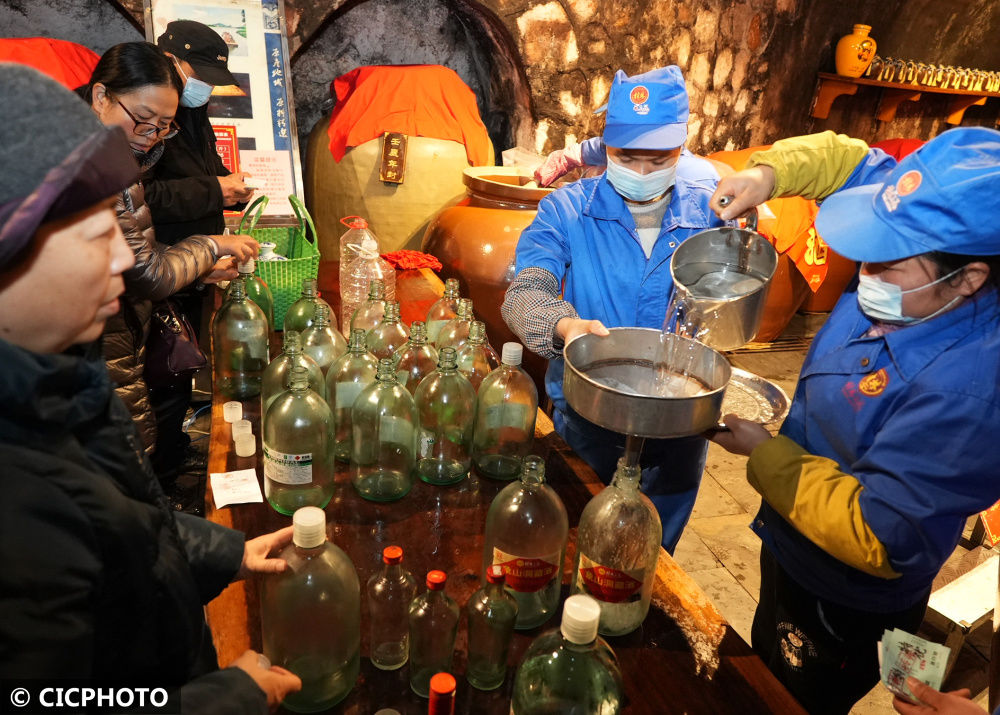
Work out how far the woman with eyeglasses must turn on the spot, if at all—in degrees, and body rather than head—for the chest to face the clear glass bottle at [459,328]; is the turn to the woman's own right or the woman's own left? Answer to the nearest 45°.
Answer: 0° — they already face it

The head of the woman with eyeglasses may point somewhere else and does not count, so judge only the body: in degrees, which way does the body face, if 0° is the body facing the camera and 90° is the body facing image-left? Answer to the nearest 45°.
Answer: approximately 315°

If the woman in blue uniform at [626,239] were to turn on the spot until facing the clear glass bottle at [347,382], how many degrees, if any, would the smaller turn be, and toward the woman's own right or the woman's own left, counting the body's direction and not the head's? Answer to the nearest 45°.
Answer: approximately 45° to the woman's own right

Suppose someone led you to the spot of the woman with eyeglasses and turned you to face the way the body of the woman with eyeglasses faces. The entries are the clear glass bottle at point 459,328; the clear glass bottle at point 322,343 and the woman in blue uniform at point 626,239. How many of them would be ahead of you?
3

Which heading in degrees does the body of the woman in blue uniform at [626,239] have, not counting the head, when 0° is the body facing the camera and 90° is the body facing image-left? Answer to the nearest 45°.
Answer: approximately 0°

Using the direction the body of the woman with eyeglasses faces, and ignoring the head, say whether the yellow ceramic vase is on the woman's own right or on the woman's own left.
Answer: on the woman's own left

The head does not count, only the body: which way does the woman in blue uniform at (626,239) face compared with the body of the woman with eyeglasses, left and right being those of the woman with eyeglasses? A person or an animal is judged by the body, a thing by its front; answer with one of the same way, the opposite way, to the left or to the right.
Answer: to the right

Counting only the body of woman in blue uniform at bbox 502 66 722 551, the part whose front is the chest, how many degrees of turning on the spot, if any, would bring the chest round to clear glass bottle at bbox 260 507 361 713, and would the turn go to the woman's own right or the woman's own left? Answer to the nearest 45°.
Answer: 0° — they already face it

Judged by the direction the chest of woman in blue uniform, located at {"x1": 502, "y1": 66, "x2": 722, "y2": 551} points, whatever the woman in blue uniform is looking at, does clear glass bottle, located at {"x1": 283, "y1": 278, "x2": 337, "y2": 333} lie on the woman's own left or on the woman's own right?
on the woman's own right
